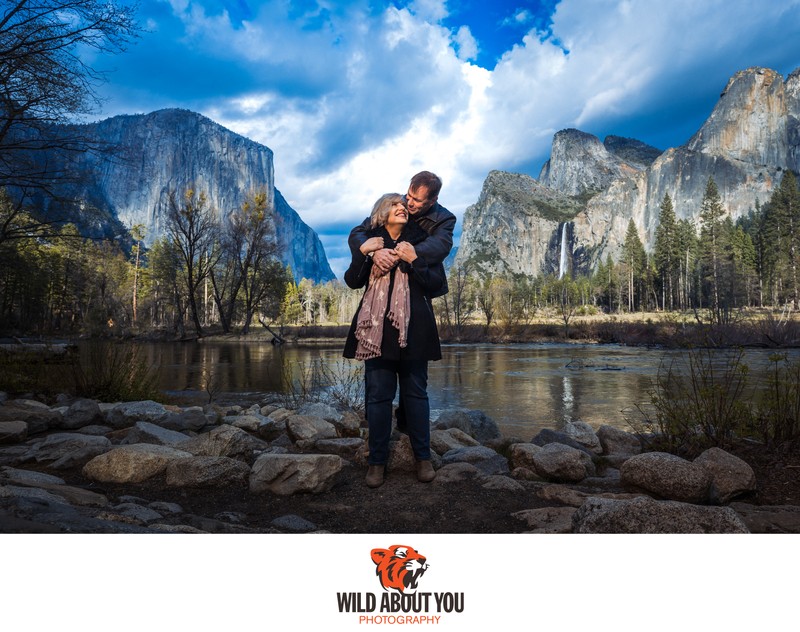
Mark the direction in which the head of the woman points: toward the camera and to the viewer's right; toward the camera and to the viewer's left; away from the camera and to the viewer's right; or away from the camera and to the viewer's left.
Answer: toward the camera and to the viewer's right

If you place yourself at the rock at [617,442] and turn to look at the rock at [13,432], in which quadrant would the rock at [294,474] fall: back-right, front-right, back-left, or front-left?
front-left

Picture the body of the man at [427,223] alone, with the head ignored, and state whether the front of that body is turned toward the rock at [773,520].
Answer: no

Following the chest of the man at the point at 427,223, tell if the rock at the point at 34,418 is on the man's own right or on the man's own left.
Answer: on the man's own right

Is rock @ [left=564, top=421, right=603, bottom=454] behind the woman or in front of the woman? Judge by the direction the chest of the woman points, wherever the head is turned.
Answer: behind

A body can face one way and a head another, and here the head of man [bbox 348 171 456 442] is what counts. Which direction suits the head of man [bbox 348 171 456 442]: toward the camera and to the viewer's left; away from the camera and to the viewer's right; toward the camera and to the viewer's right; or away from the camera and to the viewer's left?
toward the camera and to the viewer's left

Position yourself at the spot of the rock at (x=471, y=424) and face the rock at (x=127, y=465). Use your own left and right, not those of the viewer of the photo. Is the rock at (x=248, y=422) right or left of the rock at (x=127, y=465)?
right

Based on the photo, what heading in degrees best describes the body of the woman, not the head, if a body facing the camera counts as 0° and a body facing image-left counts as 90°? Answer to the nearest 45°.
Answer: approximately 0°

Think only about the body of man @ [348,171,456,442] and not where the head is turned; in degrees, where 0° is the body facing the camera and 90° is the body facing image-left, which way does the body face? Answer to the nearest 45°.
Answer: approximately 45°

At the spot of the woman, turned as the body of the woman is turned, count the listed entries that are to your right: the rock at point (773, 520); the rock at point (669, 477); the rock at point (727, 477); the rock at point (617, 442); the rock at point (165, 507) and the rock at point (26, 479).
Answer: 2

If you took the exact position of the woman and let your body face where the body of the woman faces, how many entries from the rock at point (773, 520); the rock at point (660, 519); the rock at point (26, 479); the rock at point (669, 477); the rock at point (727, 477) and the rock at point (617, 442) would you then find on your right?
1

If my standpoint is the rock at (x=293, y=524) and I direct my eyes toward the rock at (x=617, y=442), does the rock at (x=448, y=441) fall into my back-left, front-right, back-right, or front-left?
front-left

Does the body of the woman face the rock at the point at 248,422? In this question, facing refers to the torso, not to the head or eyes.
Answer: no

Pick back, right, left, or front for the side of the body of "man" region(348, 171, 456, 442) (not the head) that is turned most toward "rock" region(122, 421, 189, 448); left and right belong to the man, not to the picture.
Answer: right

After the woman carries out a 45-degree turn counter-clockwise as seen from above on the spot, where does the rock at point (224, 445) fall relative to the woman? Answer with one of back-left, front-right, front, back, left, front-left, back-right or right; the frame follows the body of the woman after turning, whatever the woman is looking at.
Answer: back

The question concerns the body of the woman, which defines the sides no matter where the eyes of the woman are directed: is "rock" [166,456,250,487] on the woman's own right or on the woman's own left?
on the woman's own right
